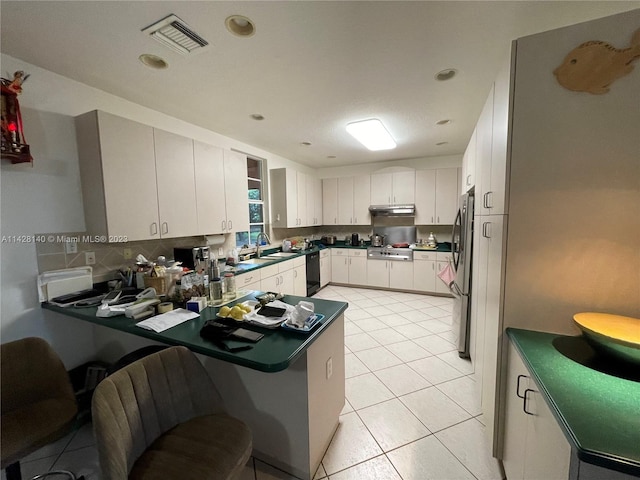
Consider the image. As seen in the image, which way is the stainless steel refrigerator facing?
to the viewer's left

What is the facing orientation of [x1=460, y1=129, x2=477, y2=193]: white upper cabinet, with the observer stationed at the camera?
facing to the left of the viewer

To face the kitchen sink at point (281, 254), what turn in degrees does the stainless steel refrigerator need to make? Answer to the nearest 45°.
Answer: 0° — it already faces it

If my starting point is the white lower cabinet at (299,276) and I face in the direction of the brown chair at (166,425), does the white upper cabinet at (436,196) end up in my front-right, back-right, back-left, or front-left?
back-left

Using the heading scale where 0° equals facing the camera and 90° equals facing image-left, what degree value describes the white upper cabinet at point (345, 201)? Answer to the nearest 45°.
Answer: approximately 0°

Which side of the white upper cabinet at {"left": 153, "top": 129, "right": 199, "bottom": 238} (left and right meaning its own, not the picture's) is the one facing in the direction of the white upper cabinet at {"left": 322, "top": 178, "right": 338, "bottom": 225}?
left

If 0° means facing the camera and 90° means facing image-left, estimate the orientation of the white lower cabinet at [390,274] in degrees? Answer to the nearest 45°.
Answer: approximately 0°

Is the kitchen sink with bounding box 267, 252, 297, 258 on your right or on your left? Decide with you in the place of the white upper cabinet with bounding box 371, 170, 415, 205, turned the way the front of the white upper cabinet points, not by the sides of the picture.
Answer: on your right

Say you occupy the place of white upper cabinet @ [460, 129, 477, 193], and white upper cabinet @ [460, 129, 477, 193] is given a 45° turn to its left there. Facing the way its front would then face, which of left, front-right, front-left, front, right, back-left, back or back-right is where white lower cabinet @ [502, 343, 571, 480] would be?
front-left

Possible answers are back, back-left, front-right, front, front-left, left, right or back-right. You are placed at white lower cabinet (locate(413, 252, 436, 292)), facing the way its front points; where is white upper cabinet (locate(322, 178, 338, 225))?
right

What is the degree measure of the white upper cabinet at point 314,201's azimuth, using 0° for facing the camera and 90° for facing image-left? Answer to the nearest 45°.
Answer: approximately 315°

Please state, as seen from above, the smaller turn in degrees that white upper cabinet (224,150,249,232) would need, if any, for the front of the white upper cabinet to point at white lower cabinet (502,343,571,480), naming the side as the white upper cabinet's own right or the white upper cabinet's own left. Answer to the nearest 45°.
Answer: approximately 45° to the white upper cabinet's own right

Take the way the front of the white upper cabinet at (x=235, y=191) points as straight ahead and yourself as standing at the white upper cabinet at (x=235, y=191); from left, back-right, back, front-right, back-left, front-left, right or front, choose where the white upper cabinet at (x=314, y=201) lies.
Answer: left

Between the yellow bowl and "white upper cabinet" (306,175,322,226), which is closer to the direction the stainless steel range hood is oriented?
the yellow bowl

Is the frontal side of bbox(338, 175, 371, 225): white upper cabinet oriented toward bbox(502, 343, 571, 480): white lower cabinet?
yes
